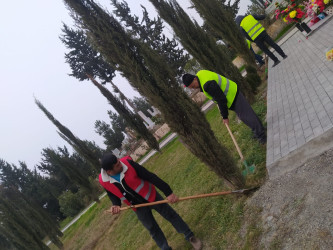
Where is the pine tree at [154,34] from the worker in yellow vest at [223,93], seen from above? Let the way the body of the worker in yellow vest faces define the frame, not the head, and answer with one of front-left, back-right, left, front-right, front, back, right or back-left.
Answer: right

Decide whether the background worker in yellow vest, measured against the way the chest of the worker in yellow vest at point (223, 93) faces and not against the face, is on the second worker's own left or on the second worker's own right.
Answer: on the second worker's own right

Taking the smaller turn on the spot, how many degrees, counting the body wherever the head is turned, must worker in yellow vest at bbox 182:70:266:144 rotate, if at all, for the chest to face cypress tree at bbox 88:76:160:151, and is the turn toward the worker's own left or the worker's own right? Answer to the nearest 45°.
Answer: approximately 45° to the worker's own right

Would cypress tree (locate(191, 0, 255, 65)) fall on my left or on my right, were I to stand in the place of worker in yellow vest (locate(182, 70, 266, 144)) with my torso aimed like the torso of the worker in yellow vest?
on my right

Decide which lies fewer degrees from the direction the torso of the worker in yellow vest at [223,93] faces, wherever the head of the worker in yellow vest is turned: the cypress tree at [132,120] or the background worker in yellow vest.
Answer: the cypress tree

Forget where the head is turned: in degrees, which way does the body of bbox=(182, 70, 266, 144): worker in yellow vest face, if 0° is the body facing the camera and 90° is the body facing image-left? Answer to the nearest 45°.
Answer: approximately 90°

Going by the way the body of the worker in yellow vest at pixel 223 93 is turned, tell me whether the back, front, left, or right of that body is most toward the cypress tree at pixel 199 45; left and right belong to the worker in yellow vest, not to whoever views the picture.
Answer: right
